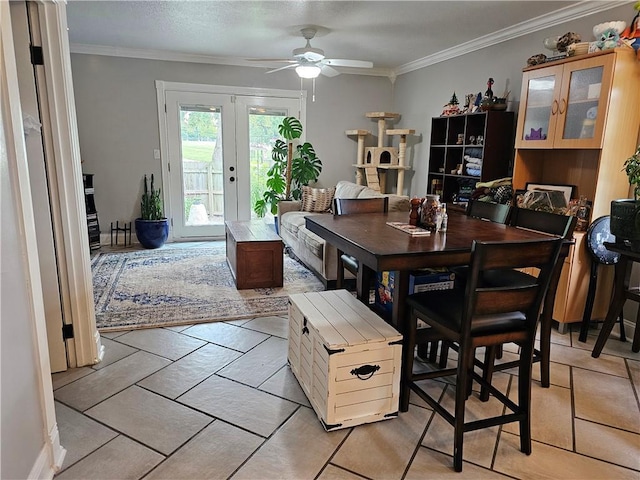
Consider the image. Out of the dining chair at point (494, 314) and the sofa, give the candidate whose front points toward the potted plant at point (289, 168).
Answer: the dining chair

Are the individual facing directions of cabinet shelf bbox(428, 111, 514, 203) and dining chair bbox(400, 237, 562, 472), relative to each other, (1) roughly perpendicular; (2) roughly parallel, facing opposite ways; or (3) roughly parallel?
roughly perpendicular

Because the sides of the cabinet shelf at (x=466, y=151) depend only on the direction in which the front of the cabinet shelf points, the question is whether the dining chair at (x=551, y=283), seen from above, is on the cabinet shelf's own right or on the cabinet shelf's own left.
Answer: on the cabinet shelf's own left

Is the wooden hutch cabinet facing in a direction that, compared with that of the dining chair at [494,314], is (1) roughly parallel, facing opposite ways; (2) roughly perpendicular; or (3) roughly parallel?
roughly perpendicular

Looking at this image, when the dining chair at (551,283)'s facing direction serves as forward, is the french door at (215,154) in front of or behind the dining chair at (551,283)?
in front

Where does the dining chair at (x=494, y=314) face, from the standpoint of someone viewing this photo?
facing away from the viewer and to the left of the viewer

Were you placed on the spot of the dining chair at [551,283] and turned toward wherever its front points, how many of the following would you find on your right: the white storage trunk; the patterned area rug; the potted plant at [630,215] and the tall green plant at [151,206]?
1

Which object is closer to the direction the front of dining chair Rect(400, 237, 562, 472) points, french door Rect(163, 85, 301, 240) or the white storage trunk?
the french door

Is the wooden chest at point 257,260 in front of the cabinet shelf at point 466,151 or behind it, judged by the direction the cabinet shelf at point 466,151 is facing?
in front
